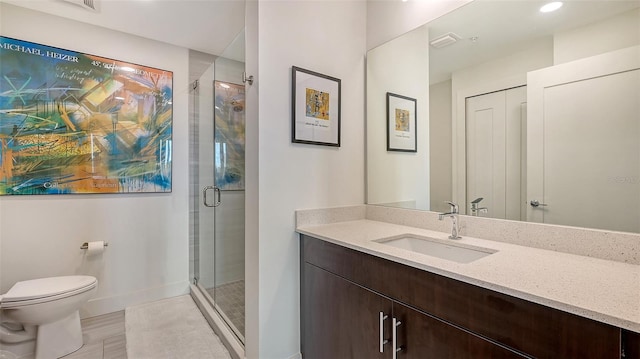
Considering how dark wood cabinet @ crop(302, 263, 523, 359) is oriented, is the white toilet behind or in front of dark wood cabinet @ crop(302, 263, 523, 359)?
in front

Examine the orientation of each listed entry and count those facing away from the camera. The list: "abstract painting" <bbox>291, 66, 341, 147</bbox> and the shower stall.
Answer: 0

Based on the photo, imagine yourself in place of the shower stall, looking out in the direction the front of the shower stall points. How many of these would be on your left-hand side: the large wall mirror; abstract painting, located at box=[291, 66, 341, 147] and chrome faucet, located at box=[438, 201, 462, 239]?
3

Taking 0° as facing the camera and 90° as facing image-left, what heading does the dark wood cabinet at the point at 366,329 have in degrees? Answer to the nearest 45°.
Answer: approximately 45°

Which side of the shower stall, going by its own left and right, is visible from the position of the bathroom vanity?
left

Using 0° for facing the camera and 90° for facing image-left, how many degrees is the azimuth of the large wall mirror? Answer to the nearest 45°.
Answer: approximately 45°

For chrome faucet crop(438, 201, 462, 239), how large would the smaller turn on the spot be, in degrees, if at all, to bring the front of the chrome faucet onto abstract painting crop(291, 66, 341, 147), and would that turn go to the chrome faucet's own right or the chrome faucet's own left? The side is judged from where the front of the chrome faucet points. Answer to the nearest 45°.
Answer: approximately 45° to the chrome faucet's own right

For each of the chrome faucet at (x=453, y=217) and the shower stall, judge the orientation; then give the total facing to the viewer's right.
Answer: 0

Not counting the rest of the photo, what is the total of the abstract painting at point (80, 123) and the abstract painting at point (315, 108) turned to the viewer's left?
0
